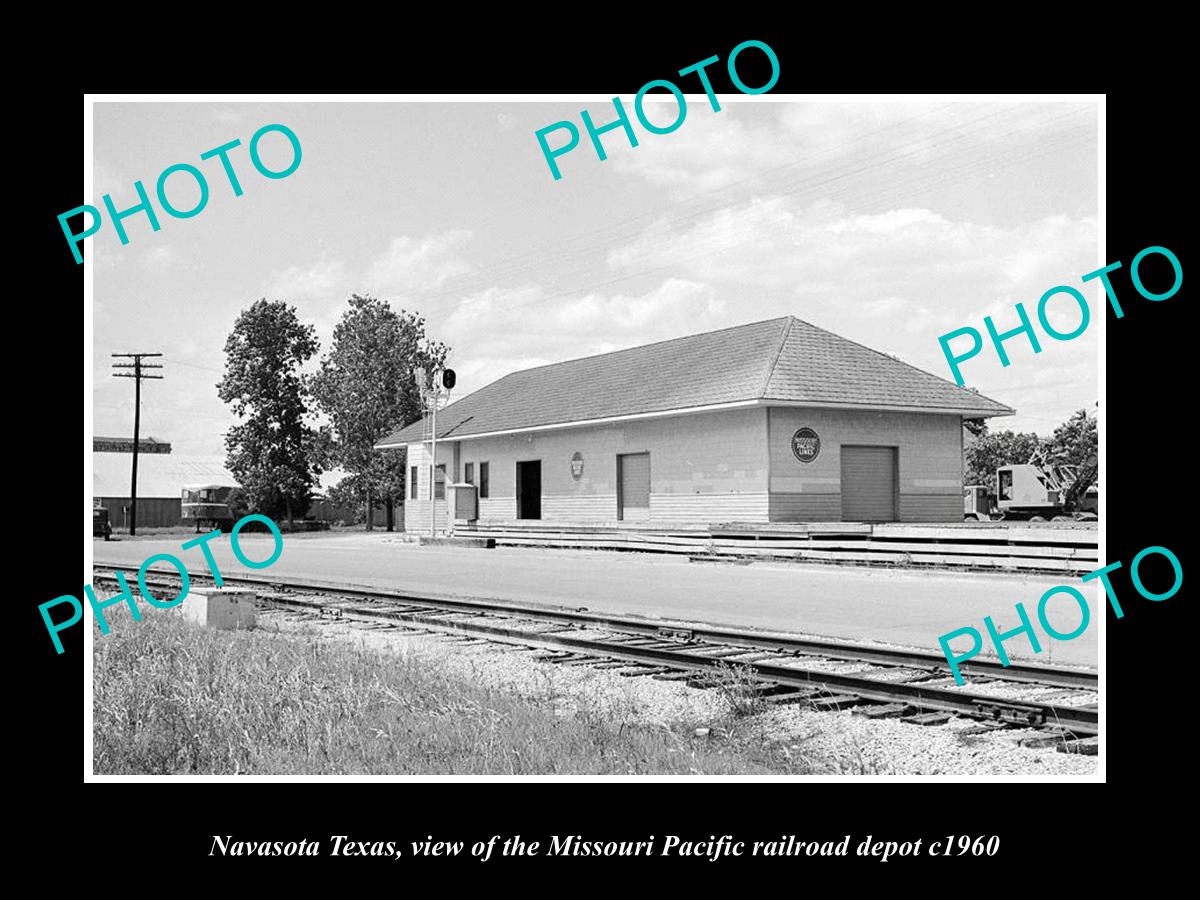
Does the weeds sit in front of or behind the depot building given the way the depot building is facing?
in front

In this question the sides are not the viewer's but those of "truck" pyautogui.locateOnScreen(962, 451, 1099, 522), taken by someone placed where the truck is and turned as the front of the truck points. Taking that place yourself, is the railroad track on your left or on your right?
on your left

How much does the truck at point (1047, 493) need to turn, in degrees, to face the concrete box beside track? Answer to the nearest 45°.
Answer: approximately 90° to its left

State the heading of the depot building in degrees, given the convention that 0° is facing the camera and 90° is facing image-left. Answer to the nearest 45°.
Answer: approximately 45°

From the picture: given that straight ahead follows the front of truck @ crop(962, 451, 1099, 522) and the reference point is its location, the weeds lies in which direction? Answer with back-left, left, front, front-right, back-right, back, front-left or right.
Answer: left

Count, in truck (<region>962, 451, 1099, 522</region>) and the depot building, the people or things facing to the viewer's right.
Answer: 0

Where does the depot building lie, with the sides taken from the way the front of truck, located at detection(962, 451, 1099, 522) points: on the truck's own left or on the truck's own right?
on the truck's own left

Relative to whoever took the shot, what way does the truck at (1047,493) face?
facing to the left of the viewer

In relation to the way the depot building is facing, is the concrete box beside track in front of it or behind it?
in front
